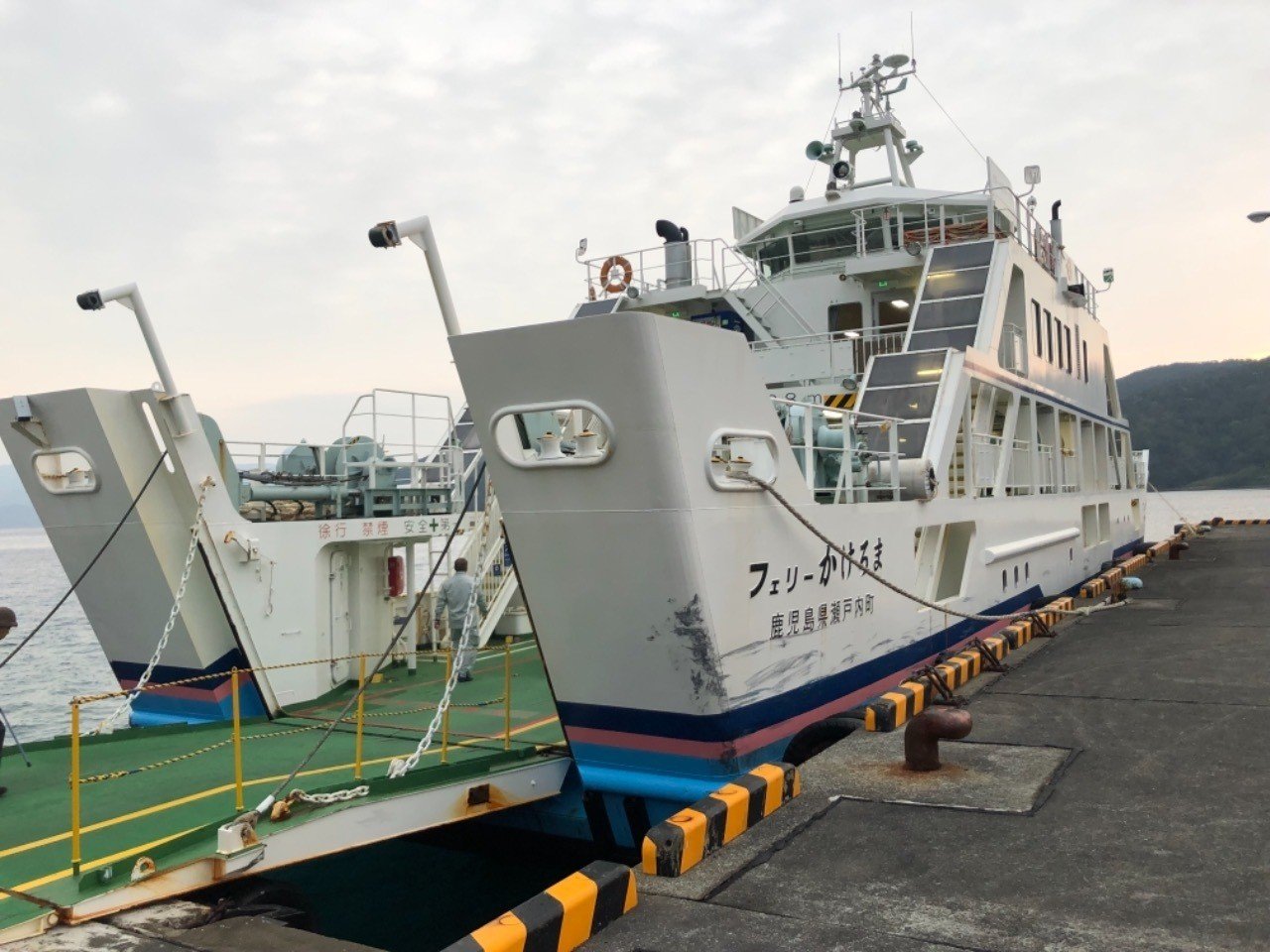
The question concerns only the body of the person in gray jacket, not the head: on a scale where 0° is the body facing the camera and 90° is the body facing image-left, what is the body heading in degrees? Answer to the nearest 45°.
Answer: approximately 180°

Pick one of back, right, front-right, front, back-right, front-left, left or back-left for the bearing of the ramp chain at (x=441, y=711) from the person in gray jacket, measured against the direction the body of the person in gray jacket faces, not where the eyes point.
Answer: back
